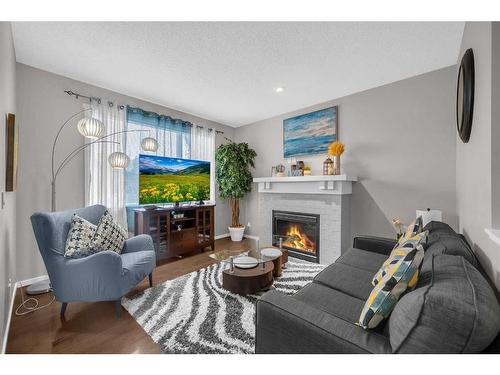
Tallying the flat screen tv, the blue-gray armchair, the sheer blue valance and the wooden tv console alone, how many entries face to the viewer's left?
0

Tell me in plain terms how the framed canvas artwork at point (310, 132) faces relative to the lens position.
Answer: facing the viewer and to the left of the viewer

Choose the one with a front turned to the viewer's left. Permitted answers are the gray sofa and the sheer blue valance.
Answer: the gray sofa

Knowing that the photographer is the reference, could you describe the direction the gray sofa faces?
facing to the left of the viewer

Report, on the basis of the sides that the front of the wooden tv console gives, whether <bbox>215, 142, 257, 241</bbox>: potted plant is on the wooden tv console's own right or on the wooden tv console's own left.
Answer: on the wooden tv console's own left

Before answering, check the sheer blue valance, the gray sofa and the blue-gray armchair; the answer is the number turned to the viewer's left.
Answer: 1

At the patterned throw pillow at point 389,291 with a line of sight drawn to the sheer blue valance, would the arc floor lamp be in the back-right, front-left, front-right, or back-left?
front-left

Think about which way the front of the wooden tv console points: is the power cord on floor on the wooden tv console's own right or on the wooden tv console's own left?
on the wooden tv console's own right

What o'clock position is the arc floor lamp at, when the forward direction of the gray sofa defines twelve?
The arc floor lamp is roughly at 12 o'clock from the gray sofa.

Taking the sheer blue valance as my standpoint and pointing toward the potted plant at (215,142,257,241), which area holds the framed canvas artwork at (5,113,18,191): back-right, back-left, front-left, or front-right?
back-right

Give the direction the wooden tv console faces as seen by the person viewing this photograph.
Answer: facing the viewer and to the right of the viewer
